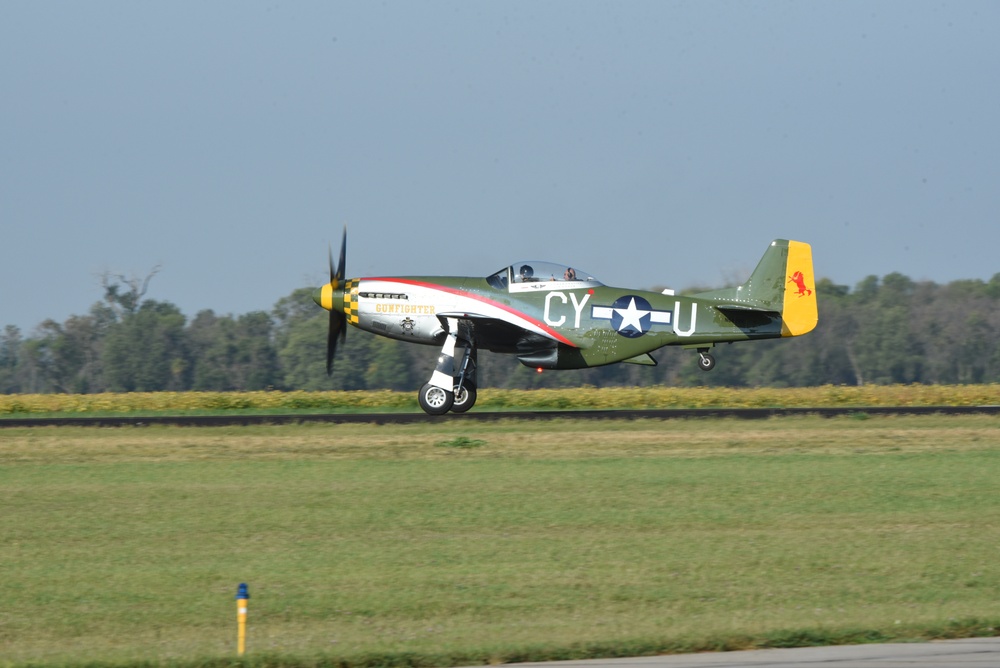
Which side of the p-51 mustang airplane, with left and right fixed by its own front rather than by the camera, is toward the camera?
left
